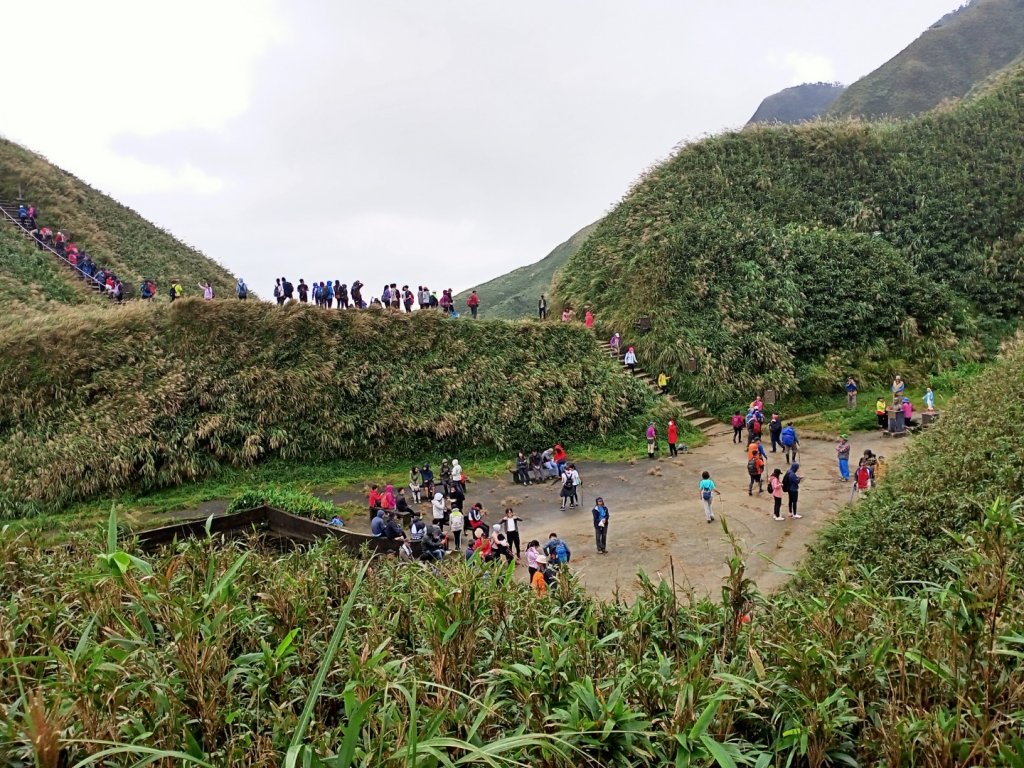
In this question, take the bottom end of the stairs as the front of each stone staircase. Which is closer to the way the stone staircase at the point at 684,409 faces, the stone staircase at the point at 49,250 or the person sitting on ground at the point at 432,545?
the person sitting on ground

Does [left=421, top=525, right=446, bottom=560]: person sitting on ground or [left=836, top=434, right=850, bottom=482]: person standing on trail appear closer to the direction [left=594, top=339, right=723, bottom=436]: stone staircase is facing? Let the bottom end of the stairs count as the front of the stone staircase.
the person standing on trail

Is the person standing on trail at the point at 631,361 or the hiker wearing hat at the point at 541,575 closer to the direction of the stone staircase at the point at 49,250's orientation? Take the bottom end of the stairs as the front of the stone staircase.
the person standing on trail

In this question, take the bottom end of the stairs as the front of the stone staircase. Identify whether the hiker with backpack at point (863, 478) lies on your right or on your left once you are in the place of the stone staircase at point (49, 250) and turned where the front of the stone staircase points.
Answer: on your right

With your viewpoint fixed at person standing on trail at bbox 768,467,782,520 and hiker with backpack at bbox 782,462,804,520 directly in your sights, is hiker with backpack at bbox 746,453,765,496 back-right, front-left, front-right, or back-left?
back-left

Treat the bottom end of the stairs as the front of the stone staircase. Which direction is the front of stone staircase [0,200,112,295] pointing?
to the viewer's right

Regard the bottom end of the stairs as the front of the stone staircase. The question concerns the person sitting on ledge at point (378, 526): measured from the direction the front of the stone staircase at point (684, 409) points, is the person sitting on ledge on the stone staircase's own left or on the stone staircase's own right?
on the stone staircase's own right

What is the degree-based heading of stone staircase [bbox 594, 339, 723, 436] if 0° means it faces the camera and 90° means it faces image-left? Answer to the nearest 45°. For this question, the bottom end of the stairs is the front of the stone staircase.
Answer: approximately 315°
